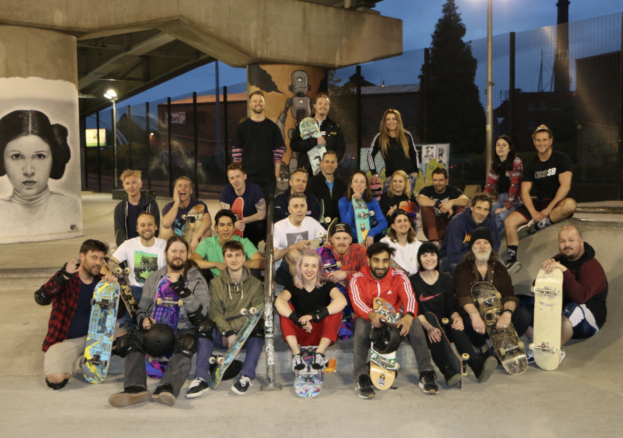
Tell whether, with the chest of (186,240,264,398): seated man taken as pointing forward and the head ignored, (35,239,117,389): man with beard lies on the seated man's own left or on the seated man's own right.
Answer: on the seated man's own right

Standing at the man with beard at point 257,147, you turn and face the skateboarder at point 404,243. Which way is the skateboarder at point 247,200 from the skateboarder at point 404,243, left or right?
right

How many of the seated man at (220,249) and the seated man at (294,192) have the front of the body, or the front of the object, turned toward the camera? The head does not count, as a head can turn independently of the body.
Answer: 2

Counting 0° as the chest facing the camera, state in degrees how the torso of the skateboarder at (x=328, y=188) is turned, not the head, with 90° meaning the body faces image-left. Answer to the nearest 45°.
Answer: approximately 0°

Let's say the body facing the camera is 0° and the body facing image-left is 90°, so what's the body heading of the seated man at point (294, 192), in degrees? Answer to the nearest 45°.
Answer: approximately 0°

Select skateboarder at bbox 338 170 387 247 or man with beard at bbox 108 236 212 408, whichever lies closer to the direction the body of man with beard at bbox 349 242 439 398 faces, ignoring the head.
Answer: the man with beard

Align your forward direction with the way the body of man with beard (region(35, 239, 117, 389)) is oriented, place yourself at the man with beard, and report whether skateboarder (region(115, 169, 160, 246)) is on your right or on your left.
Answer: on your left

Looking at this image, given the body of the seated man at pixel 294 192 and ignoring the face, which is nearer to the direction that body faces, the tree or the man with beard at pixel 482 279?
the man with beard

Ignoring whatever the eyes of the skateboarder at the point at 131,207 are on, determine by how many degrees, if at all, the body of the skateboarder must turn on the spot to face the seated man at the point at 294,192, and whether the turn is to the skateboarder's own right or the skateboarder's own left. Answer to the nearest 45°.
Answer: approximately 90° to the skateboarder's own left
